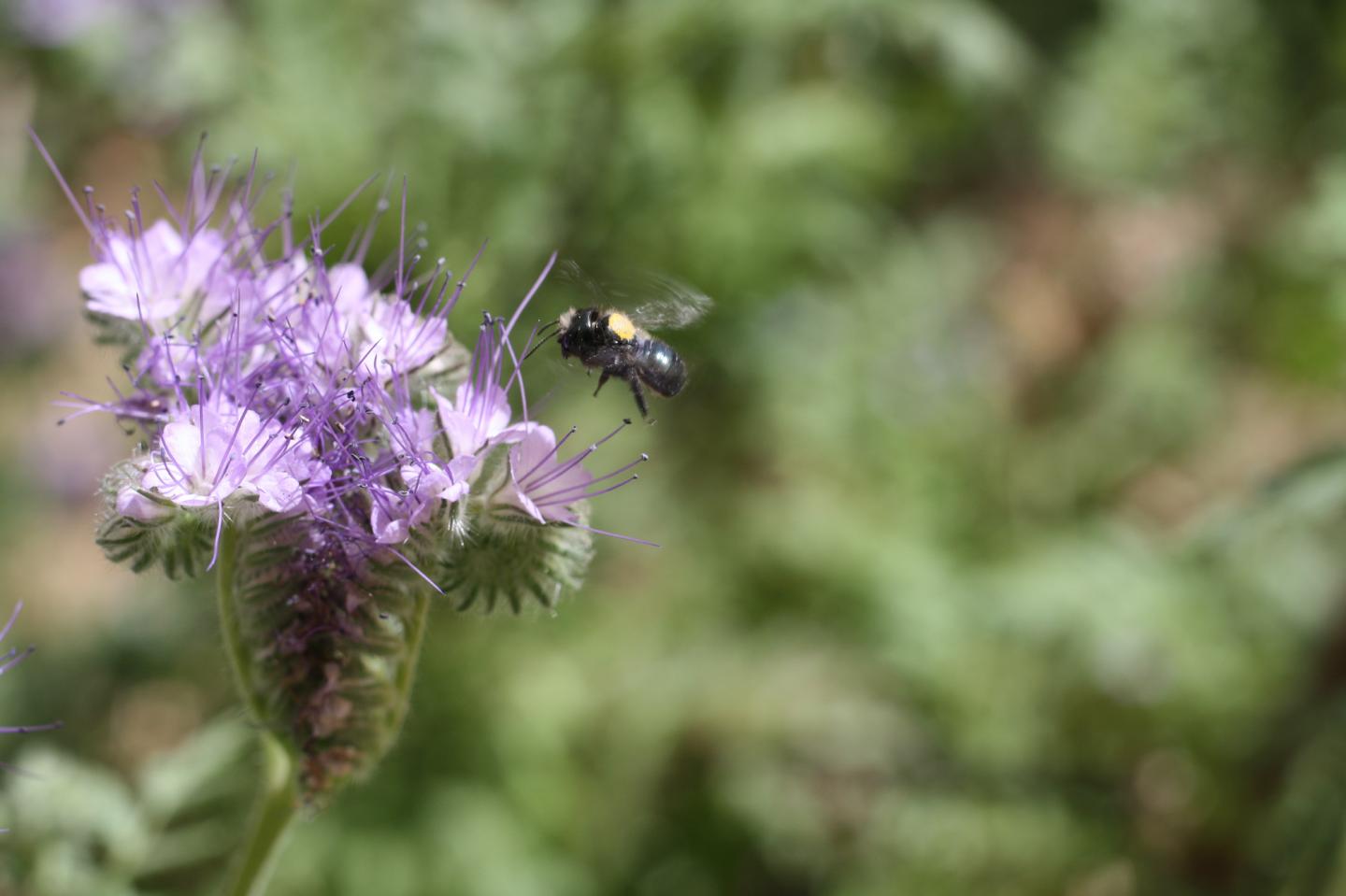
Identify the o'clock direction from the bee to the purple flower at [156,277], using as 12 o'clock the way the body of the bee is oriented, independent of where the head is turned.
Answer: The purple flower is roughly at 11 o'clock from the bee.

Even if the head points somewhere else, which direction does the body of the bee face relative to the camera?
to the viewer's left

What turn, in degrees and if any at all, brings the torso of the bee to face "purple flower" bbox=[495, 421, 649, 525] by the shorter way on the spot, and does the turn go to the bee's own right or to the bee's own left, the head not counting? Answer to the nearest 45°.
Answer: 0° — it already faces it

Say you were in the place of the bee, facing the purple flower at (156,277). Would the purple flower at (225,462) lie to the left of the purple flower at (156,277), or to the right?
left

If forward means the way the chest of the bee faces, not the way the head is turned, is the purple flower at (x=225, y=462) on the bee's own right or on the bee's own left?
on the bee's own left
